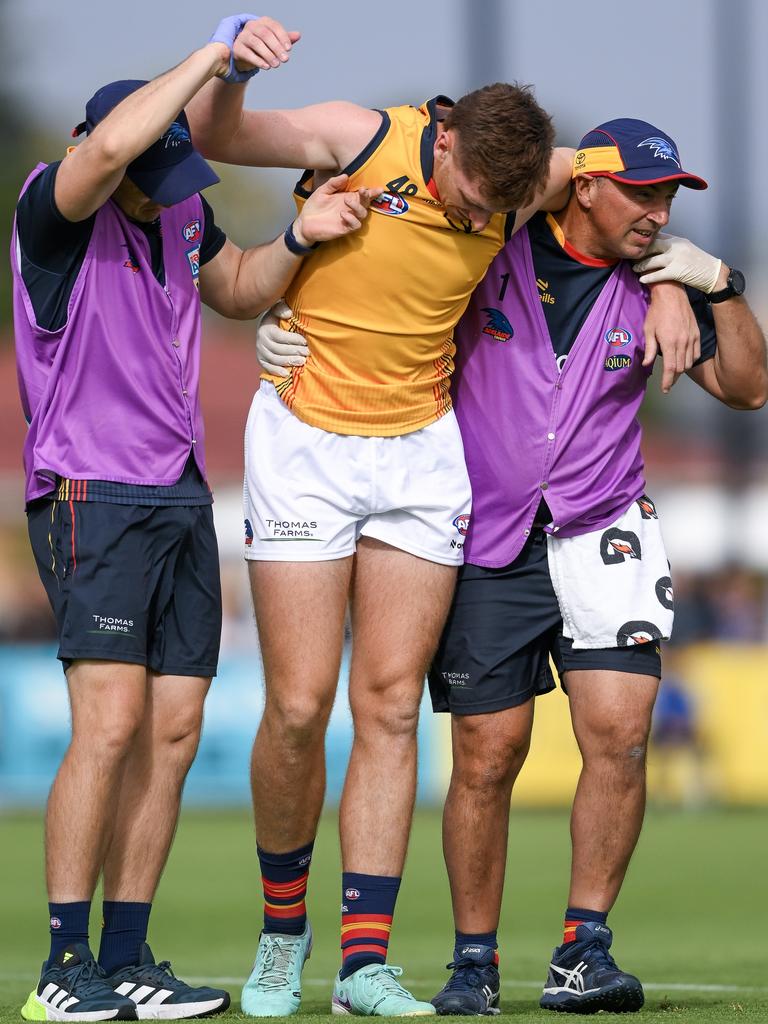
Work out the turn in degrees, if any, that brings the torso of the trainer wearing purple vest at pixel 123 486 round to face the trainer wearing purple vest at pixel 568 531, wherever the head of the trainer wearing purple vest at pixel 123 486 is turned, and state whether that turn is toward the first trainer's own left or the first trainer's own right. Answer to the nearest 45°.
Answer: approximately 45° to the first trainer's own left

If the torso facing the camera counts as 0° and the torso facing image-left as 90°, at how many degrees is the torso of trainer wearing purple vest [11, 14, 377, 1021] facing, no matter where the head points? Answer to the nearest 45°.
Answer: approximately 315°
